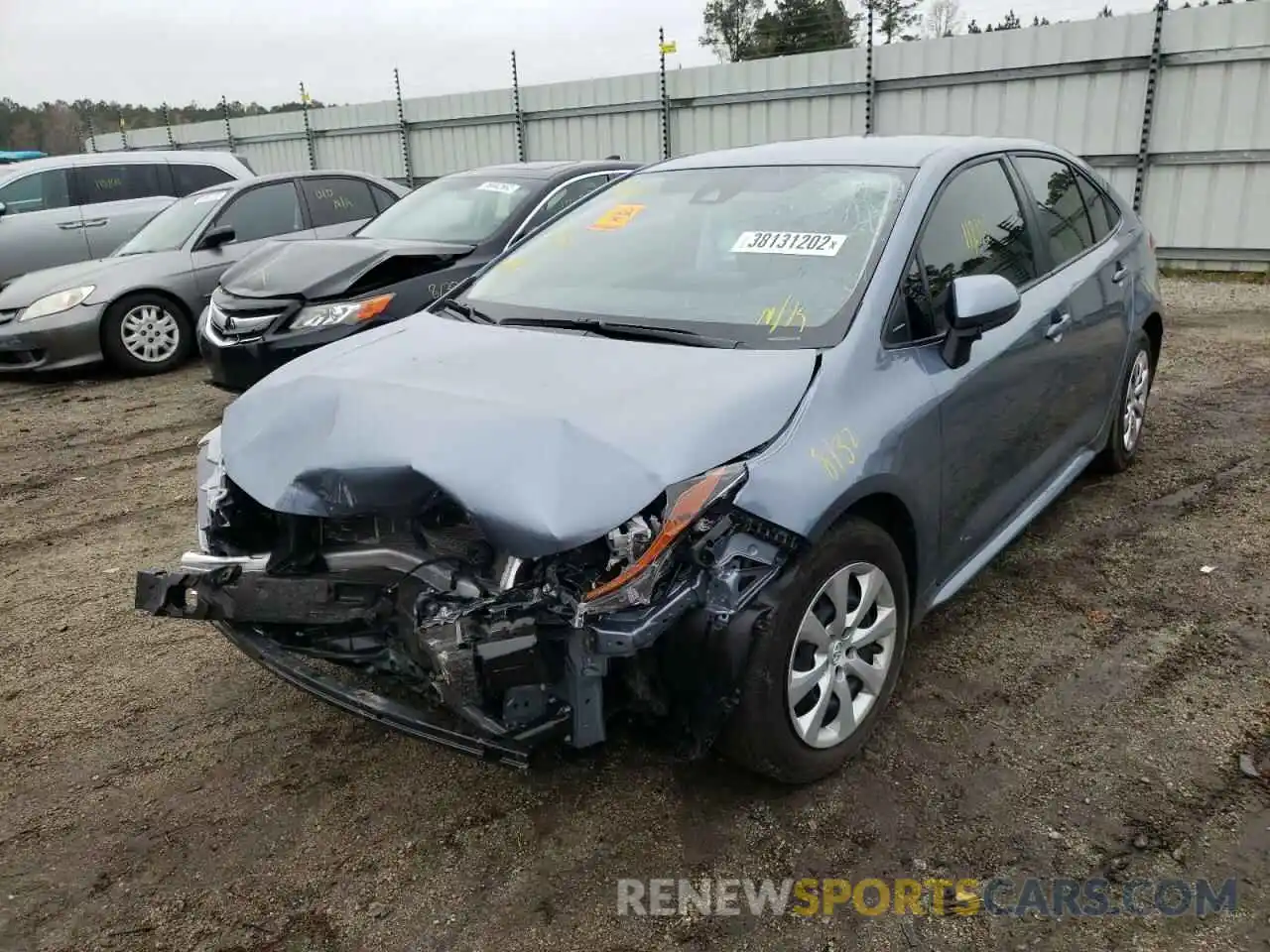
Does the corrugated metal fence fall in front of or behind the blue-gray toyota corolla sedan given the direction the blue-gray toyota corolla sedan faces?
behind

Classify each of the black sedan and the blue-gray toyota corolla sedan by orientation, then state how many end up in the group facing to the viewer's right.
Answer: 0

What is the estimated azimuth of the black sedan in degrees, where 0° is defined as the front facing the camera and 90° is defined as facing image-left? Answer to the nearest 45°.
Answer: approximately 45°

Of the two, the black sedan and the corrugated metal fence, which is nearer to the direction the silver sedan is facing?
the black sedan

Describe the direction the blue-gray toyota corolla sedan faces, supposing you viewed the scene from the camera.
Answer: facing the viewer and to the left of the viewer

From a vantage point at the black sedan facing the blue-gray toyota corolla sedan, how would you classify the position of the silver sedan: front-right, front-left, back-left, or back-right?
back-right

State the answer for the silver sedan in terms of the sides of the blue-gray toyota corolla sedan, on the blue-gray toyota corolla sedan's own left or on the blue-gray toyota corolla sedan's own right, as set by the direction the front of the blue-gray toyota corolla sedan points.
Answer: on the blue-gray toyota corolla sedan's own right

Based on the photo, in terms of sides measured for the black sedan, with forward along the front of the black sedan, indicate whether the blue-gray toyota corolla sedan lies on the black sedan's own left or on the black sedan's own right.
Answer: on the black sedan's own left

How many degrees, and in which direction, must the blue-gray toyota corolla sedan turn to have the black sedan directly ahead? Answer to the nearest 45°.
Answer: approximately 90° to its right

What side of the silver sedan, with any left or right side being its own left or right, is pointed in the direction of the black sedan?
left
